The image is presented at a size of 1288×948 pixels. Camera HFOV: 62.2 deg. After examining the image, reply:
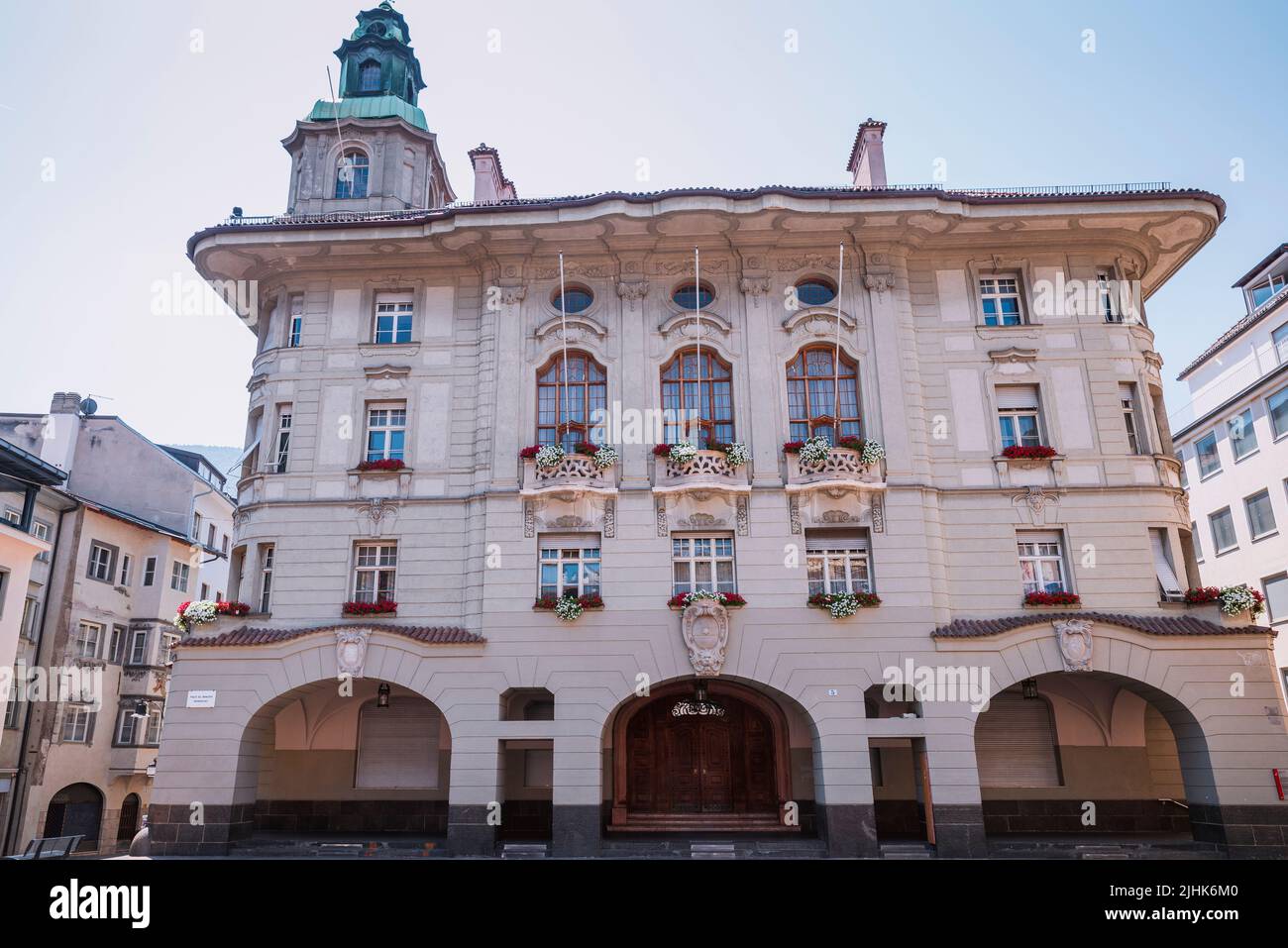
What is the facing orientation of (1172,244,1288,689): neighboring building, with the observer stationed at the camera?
facing the viewer and to the left of the viewer

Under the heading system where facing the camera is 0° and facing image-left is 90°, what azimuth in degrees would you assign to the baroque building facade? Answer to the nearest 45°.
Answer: approximately 0°

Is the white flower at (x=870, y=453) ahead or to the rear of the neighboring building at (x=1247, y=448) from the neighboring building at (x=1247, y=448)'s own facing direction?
ahead

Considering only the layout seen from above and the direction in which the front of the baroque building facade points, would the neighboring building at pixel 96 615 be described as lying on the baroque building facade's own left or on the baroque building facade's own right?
on the baroque building facade's own right

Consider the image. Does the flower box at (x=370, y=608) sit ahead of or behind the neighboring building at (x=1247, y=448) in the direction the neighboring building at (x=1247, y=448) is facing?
ahead
